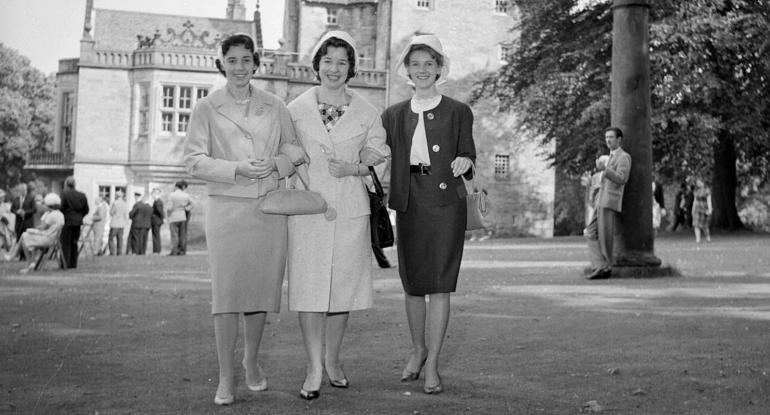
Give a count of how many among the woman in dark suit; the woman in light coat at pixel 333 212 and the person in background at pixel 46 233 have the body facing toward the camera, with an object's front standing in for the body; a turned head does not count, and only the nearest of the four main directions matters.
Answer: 2

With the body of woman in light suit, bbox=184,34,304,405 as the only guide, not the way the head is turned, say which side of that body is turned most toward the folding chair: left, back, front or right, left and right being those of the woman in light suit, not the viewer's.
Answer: back

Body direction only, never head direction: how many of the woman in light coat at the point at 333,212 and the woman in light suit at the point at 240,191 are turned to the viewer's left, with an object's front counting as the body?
0

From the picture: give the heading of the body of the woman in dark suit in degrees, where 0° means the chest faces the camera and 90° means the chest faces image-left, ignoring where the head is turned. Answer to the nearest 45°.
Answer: approximately 0°

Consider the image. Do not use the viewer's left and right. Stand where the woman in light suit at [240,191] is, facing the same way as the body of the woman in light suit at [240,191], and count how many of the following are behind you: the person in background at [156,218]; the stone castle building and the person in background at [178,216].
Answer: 3

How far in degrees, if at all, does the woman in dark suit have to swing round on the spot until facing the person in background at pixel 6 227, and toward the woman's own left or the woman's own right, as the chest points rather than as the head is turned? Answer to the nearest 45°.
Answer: approximately 135° to the woman's own right

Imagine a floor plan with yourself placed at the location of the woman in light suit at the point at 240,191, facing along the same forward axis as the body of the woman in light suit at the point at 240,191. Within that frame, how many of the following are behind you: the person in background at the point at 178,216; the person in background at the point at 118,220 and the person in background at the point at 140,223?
3

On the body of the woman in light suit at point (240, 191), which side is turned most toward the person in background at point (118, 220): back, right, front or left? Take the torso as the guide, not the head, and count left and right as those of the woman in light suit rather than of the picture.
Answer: back

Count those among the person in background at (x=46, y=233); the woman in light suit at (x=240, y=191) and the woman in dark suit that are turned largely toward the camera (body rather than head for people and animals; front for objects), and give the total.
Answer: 2
